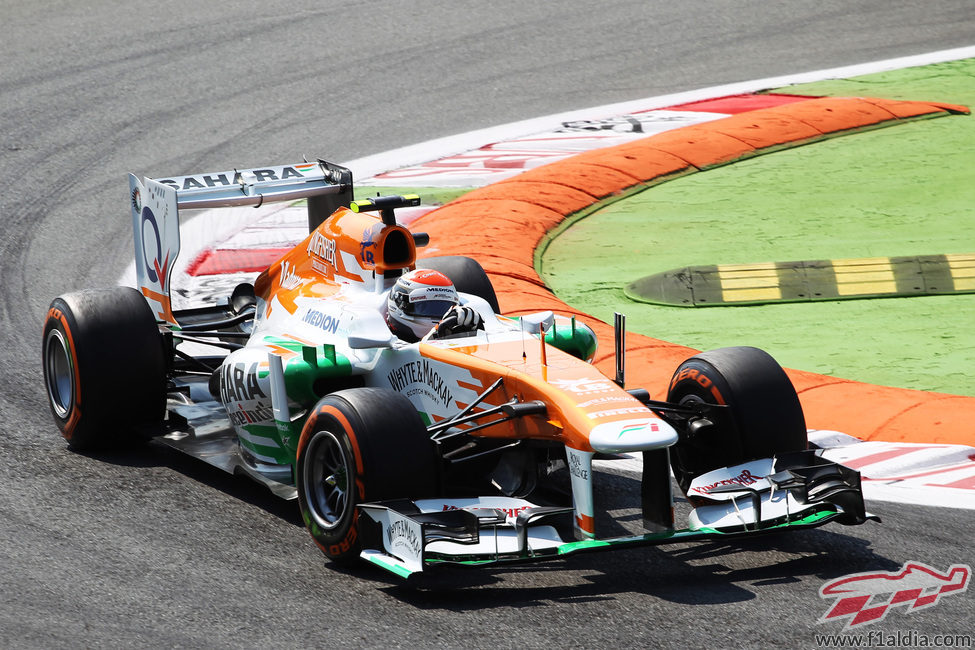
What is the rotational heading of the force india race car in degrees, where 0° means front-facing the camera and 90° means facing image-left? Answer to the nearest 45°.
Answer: approximately 315°
